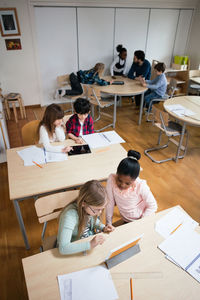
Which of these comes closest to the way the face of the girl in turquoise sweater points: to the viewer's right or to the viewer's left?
to the viewer's right

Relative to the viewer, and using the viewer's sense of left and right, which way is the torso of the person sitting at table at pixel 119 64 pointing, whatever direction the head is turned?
facing the viewer and to the right of the viewer

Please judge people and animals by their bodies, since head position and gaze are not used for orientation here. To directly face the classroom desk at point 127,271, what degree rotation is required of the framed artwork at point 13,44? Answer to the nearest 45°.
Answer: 0° — it already faces it

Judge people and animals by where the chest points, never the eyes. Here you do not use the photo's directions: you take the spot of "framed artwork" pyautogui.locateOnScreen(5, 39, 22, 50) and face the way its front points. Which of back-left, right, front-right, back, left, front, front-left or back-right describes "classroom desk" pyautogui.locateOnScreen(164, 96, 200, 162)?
front-left

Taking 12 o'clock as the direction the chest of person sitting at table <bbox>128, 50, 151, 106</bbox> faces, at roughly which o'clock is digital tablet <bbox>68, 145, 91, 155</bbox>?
The digital tablet is roughly at 11 o'clock from the person sitting at table.

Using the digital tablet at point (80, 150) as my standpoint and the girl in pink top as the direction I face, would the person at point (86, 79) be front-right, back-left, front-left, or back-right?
back-left

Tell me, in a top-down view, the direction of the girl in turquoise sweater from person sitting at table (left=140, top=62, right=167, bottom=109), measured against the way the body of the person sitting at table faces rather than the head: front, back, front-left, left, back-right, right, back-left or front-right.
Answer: left

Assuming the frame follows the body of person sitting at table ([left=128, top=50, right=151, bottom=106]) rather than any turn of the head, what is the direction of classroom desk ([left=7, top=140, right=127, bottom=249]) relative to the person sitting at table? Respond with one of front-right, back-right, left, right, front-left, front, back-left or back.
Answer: front-left

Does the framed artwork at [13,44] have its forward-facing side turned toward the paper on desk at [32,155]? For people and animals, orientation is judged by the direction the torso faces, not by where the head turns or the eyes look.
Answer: yes

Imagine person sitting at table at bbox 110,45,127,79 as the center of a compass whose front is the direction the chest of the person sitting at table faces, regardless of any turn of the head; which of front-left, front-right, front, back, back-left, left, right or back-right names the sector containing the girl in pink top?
front-right

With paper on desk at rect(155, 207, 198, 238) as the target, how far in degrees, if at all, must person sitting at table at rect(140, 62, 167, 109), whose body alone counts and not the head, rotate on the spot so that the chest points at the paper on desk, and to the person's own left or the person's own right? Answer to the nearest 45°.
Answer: approximately 90° to the person's own left

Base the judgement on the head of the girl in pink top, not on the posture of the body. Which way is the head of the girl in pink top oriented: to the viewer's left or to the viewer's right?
to the viewer's left

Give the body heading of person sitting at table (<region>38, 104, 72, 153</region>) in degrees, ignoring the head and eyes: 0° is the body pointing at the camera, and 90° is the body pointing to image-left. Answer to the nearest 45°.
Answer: approximately 315°
